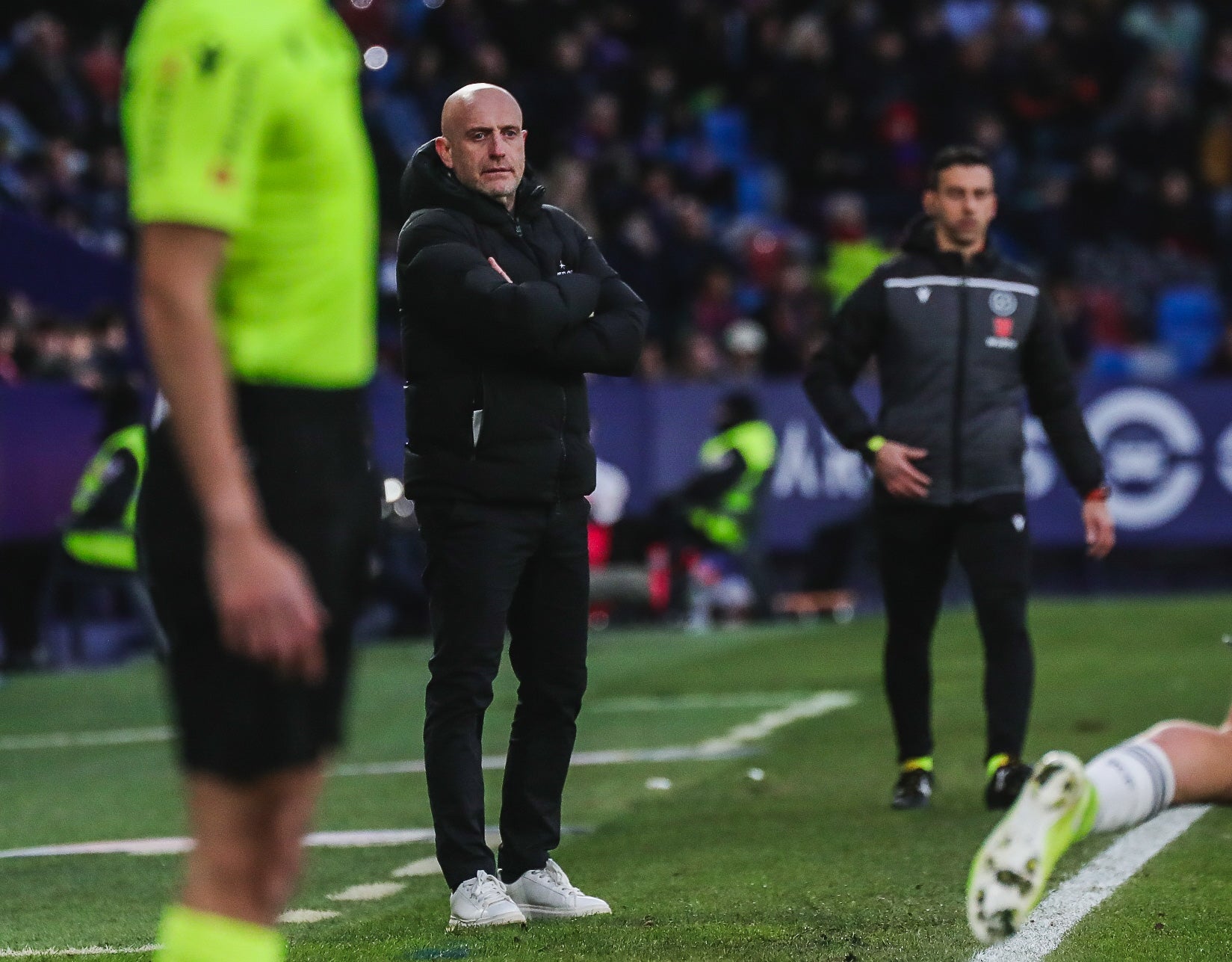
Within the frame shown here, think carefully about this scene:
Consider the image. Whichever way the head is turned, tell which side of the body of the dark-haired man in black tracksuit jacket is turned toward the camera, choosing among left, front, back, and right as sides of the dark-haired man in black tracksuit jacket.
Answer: front

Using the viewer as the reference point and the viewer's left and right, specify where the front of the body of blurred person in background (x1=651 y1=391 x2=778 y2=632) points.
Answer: facing to the left of the viewer

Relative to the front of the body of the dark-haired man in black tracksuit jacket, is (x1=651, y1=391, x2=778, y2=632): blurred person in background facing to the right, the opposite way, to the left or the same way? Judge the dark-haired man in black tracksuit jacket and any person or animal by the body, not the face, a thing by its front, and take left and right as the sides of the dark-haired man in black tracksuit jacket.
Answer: to the right

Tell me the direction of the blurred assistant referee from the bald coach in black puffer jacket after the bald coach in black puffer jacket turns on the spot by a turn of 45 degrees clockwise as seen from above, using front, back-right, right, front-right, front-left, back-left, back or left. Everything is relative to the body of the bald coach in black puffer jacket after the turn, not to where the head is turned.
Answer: front

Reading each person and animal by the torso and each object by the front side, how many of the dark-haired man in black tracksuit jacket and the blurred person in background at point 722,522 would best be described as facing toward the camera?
1

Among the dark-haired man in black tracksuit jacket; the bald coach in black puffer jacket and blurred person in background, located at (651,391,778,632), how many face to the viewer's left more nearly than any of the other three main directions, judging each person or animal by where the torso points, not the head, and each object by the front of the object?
1

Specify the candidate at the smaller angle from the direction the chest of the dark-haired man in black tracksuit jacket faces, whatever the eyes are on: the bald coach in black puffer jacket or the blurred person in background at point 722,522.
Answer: the bald coach in black puffer jacket

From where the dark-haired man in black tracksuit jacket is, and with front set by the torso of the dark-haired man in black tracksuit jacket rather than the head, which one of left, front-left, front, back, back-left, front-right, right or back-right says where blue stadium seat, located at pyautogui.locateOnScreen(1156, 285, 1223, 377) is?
back

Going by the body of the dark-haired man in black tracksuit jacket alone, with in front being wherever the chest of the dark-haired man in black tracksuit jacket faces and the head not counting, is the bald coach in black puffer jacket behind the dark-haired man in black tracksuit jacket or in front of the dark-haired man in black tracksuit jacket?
in front

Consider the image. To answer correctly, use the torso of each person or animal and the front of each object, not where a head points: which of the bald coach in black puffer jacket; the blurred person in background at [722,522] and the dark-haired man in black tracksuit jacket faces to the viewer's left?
the blurred person in background

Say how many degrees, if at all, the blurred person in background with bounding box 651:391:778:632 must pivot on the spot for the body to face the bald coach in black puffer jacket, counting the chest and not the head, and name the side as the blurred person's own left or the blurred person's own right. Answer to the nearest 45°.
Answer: approximately 90° to the blurred person's own left

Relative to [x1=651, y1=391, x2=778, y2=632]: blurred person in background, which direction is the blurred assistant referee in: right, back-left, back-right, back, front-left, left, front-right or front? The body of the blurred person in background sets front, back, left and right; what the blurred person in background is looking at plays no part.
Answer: left

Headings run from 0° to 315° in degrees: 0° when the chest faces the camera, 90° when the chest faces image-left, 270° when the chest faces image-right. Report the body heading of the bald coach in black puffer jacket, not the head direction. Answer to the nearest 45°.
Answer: approximately 315°

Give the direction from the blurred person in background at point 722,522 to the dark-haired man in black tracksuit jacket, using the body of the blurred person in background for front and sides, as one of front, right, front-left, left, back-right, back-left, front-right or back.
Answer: left

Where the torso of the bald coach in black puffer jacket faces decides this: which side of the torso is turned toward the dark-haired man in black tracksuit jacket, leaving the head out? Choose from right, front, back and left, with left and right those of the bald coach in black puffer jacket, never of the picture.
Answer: left
